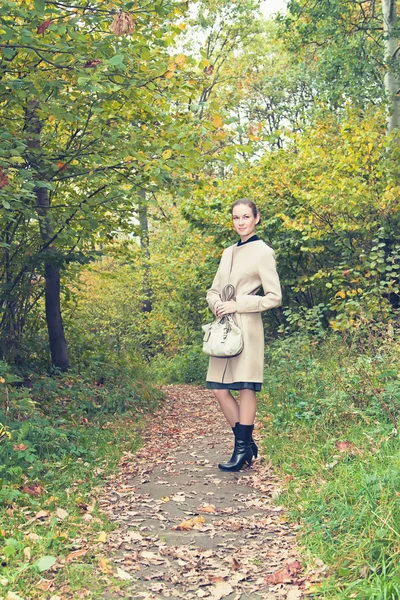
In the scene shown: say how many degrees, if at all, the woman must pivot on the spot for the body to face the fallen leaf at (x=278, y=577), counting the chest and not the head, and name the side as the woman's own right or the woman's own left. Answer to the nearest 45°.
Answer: approximately 45° to the woman's own left

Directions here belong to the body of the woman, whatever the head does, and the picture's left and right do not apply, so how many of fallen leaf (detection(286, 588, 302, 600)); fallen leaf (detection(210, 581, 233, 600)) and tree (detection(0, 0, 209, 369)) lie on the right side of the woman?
1

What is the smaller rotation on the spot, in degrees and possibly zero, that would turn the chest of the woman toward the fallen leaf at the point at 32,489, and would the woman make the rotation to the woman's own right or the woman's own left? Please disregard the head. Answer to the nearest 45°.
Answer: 0° — they already face it

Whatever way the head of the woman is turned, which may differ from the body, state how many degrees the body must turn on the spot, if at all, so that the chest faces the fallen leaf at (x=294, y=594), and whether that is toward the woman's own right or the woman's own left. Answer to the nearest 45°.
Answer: approximately 45° to the woman's own left

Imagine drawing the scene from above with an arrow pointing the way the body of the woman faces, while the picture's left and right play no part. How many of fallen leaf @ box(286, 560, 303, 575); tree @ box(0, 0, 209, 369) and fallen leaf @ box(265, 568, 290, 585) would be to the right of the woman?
1

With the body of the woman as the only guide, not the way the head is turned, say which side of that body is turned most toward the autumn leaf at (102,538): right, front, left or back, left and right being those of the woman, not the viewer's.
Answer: front

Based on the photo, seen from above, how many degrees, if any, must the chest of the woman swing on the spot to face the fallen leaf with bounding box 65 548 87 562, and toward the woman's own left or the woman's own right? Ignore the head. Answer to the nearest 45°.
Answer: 0° — they already face it

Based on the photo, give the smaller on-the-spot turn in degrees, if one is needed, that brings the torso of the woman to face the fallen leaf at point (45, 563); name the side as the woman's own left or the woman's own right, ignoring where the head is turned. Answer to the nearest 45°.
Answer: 0° — they already face it

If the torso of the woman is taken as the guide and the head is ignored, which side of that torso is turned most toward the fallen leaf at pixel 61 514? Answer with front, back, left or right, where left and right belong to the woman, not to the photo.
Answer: front

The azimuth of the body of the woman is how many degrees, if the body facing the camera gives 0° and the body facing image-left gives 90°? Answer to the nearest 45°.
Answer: approximately 45°
